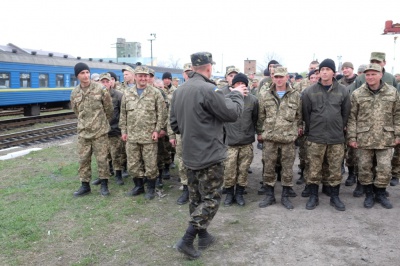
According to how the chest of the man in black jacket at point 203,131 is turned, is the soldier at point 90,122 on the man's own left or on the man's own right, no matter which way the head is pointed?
on the man's own left

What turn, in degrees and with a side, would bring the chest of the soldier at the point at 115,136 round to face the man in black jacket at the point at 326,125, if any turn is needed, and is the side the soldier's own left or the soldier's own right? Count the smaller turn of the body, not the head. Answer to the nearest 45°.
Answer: approximately 45° to the soldier's own left

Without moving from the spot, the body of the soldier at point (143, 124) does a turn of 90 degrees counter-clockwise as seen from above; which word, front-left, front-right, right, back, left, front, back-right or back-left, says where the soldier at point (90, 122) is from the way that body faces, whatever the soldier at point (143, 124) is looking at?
back

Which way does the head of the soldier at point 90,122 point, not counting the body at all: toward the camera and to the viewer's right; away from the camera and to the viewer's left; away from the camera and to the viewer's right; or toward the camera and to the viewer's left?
toward the camera and to the viewer's right

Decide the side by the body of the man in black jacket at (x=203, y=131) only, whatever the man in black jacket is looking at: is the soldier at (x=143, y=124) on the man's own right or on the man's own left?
on the man's own left

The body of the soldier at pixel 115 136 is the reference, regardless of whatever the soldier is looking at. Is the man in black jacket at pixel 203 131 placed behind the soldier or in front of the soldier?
in front

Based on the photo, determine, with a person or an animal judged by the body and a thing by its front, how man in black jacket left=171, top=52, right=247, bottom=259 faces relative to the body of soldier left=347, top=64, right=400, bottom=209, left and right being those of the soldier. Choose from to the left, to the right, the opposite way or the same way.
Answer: the opposite way

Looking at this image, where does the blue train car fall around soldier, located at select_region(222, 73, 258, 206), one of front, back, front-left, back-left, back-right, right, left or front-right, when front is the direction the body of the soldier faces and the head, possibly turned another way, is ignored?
back-right

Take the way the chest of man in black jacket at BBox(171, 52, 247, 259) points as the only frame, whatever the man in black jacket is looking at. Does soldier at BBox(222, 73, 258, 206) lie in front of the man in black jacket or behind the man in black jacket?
in front

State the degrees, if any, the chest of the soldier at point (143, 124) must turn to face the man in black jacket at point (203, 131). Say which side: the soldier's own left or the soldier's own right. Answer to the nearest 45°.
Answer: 0° — they already face them

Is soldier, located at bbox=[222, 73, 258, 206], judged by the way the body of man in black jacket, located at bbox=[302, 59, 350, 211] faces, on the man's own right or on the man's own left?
on the man's own right

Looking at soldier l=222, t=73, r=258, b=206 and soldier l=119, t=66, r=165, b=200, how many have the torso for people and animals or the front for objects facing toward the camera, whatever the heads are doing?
2

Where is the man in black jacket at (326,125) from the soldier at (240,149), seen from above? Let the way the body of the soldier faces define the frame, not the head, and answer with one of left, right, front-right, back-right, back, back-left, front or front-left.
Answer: left
